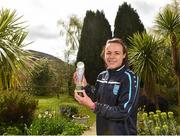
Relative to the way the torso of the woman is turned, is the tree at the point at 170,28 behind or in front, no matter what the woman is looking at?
behind

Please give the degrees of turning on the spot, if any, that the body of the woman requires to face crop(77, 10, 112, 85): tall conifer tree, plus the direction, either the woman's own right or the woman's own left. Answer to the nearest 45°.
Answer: approximately 135° to the woman's own right

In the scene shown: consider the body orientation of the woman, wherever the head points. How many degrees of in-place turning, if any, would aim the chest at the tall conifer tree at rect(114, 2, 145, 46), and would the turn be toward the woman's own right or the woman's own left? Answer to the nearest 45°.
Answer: approximately 135° to the woman's own right

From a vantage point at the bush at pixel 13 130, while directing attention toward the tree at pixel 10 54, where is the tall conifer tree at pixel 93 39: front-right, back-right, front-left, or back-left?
front-right

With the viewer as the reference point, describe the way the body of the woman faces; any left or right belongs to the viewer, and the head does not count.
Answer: facing the viewer and to the left of the viewer

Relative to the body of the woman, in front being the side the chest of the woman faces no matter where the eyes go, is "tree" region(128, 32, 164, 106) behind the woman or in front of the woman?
behind
